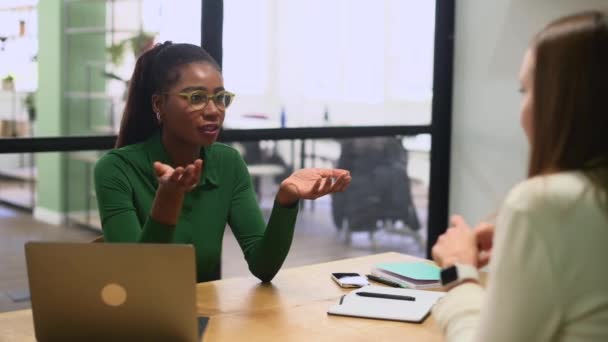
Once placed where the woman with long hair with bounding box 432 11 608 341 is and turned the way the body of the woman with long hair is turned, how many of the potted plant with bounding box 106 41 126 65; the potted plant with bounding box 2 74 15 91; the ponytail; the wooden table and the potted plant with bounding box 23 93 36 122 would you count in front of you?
5

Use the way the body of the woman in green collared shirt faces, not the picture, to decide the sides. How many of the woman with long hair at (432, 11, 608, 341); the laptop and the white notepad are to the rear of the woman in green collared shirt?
0

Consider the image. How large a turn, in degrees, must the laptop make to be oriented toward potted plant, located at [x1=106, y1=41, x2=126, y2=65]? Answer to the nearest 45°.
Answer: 0° — it already faces it

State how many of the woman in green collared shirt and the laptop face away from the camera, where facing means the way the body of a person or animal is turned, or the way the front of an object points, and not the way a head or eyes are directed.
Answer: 1

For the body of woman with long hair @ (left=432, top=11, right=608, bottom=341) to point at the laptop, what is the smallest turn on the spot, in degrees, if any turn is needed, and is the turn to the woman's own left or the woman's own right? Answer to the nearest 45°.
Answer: approximately 45° to the woman's own left

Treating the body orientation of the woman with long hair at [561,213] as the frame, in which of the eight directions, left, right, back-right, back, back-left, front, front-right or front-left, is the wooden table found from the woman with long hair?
front

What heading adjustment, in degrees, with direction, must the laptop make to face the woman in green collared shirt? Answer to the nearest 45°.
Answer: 0° — it already faces them

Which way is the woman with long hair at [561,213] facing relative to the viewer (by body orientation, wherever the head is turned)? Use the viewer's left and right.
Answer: facing away from the viewer and to the left of the viewer

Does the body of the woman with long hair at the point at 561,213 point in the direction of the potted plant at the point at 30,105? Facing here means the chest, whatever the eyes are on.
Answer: yes

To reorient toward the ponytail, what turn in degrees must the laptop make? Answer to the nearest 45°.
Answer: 0° — it already faces it

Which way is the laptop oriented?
away from the camera

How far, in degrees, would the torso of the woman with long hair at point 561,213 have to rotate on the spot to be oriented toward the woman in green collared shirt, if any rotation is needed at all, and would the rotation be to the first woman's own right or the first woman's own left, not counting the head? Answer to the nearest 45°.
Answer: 0° — they already face them

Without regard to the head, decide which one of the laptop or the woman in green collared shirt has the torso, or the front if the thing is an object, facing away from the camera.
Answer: the laptop

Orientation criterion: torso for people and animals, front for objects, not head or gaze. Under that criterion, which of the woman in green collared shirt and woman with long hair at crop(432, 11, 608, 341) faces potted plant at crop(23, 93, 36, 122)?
the woman with long hair

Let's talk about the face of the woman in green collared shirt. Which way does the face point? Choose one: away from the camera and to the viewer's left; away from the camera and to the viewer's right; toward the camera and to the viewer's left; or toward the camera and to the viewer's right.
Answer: toward the camera and to the viewer's right

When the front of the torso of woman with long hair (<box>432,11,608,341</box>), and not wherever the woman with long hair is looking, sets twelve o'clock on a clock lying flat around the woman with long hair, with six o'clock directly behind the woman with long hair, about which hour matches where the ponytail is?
The ponytail is roughly at 12 o'clock from the woman with long hair.

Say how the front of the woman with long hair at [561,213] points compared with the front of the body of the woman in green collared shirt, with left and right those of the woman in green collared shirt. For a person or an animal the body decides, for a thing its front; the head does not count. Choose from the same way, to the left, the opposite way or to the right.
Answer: the opposite way

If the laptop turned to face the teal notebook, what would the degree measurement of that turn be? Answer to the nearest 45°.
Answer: approximately 45° to its right

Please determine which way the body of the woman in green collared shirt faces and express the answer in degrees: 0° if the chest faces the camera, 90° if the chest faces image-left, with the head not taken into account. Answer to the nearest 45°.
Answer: approximately 315°

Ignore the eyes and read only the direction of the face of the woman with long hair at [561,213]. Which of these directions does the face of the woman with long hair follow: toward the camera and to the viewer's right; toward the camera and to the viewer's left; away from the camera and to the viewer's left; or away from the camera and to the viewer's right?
away from the camera and to the viewer's left
